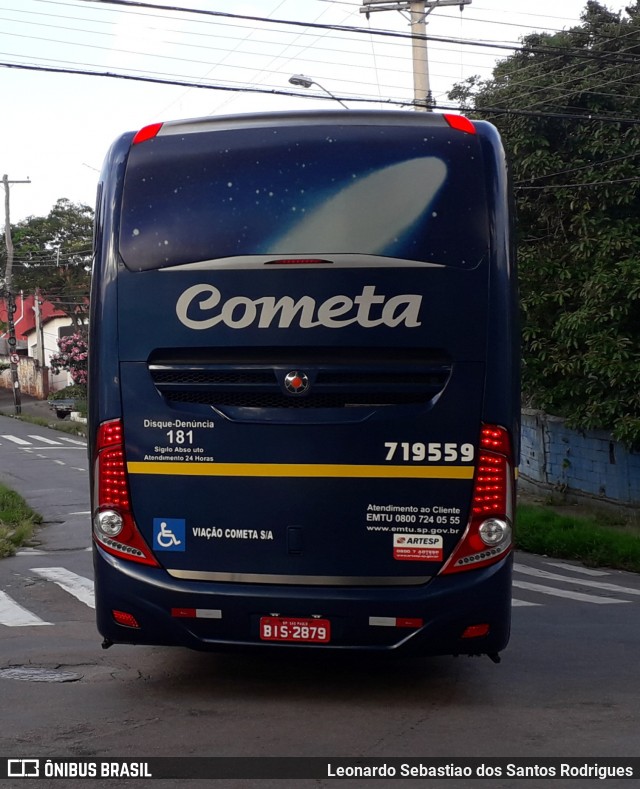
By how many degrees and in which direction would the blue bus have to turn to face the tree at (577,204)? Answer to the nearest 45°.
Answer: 0° — it already faces it

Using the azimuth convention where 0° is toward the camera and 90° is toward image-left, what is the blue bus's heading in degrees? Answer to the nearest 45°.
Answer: approximately 180°

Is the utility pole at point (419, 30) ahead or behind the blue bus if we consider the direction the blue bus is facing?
ahead
